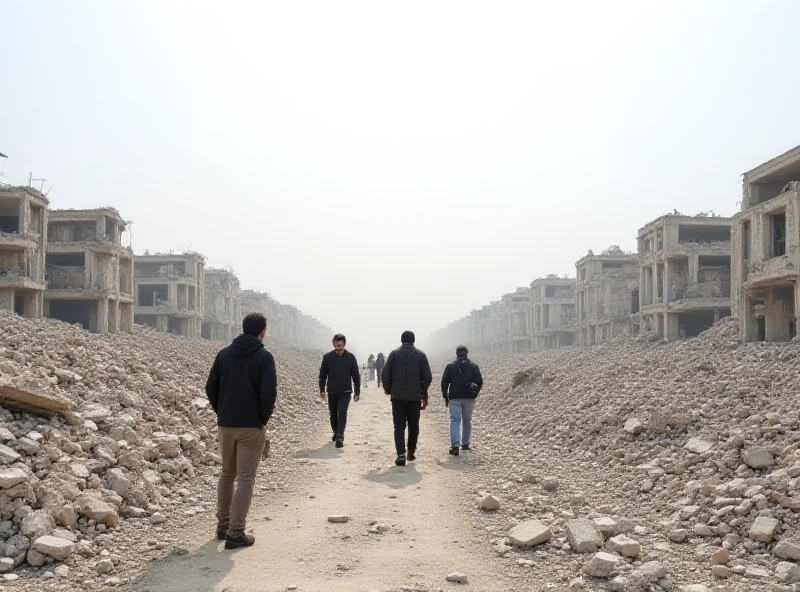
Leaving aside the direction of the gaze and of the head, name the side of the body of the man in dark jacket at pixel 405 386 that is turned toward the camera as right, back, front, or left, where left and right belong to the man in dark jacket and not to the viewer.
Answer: back

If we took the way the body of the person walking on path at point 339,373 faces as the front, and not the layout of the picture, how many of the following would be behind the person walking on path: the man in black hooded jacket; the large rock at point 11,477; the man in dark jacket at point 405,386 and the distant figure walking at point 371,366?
1

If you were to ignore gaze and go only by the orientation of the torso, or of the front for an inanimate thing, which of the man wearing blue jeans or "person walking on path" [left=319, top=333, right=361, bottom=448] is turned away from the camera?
the man wearing blue jeans

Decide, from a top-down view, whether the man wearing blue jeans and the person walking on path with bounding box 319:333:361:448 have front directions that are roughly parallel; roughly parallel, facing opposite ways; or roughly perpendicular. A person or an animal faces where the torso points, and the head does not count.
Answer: roughly parallel, facing opposite ways

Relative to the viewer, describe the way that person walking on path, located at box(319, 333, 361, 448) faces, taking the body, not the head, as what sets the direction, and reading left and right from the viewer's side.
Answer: facing the viewer

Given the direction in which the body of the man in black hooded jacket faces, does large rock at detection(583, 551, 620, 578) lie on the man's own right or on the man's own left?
on the man's own right

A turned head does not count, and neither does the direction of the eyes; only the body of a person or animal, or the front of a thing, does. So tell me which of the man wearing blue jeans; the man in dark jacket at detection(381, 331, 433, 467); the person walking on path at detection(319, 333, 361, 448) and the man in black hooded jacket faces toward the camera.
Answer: the person walking on path

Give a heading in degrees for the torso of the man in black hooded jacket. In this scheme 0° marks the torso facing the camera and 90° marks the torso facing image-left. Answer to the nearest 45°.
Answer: approximately 225°

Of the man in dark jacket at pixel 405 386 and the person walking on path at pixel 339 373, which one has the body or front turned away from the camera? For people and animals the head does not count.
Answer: the man in dark jacket

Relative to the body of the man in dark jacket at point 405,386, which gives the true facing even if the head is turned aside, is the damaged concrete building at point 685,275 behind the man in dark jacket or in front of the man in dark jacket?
in front

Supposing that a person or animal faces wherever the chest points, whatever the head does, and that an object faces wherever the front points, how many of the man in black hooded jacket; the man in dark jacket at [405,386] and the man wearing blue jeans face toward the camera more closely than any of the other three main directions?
0

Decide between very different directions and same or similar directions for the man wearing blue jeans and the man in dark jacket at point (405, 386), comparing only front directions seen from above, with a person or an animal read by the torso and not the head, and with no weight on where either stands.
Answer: same or similar directions

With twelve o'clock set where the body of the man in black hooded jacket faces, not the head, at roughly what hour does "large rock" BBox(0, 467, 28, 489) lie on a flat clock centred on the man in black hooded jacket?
The large rock is roughly at 8 o'clock from the man in black hooded jacket.

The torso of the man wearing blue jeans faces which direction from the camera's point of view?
away from the camera
